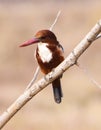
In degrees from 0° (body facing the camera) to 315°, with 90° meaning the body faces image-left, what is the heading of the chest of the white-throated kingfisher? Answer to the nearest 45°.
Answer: approximately 45°
